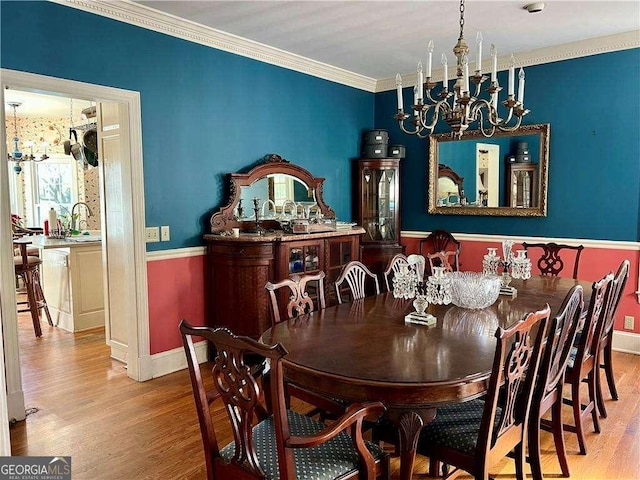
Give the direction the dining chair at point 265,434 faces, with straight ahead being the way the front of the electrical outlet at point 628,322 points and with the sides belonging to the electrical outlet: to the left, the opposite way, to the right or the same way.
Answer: the opposite way

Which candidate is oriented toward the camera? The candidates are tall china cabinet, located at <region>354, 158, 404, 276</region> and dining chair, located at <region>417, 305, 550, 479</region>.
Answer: the tall china cabinet

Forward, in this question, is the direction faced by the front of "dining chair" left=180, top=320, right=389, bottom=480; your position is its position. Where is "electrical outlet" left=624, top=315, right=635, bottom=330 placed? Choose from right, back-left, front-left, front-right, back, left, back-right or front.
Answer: front

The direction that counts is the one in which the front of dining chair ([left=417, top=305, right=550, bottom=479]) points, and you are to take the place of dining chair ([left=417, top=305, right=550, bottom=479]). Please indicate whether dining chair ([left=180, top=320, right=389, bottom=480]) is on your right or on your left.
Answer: on your left

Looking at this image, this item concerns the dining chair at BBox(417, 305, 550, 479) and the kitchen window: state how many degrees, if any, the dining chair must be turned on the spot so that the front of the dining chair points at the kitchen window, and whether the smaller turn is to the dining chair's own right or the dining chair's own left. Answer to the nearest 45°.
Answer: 0° — it already faces it

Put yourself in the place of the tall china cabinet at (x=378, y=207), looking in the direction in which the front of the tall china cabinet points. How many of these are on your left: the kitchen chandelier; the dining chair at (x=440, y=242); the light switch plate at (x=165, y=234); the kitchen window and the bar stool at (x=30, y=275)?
1

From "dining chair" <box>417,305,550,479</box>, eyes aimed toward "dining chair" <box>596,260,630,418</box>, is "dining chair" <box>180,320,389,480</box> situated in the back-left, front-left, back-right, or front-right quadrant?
back-left

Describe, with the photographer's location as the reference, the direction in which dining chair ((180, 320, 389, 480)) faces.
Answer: facing away from the viewer and to the right of the viewer

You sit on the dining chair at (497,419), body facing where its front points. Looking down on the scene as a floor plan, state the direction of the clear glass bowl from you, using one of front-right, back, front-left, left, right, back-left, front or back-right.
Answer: front-right

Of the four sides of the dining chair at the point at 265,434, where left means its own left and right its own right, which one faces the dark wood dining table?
front

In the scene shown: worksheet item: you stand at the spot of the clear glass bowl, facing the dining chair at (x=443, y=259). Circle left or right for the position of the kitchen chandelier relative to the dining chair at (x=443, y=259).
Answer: left

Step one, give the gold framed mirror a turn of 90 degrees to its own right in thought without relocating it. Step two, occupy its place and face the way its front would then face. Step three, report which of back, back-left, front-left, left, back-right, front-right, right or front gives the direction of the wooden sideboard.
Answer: left

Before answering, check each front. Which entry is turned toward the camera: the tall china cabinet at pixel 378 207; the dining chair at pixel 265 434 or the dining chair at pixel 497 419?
the tall china cabinet

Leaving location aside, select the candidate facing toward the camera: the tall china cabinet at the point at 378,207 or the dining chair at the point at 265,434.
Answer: the tall china cabinet

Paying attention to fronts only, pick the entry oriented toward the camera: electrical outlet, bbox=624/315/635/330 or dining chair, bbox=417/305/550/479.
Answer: the electrical outlet

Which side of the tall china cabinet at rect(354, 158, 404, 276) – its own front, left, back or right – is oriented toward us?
front

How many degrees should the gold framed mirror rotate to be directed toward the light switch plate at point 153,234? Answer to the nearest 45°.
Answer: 0° — it already faces it

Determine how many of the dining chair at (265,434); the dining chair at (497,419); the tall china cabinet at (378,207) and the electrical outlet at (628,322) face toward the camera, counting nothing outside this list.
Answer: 2

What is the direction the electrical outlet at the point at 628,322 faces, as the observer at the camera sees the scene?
facing the viewer

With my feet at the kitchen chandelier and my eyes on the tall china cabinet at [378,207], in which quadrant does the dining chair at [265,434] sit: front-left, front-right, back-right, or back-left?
front-right

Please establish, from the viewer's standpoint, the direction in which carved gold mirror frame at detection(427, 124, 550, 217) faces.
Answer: facing the viewer and to the left of the viewer
